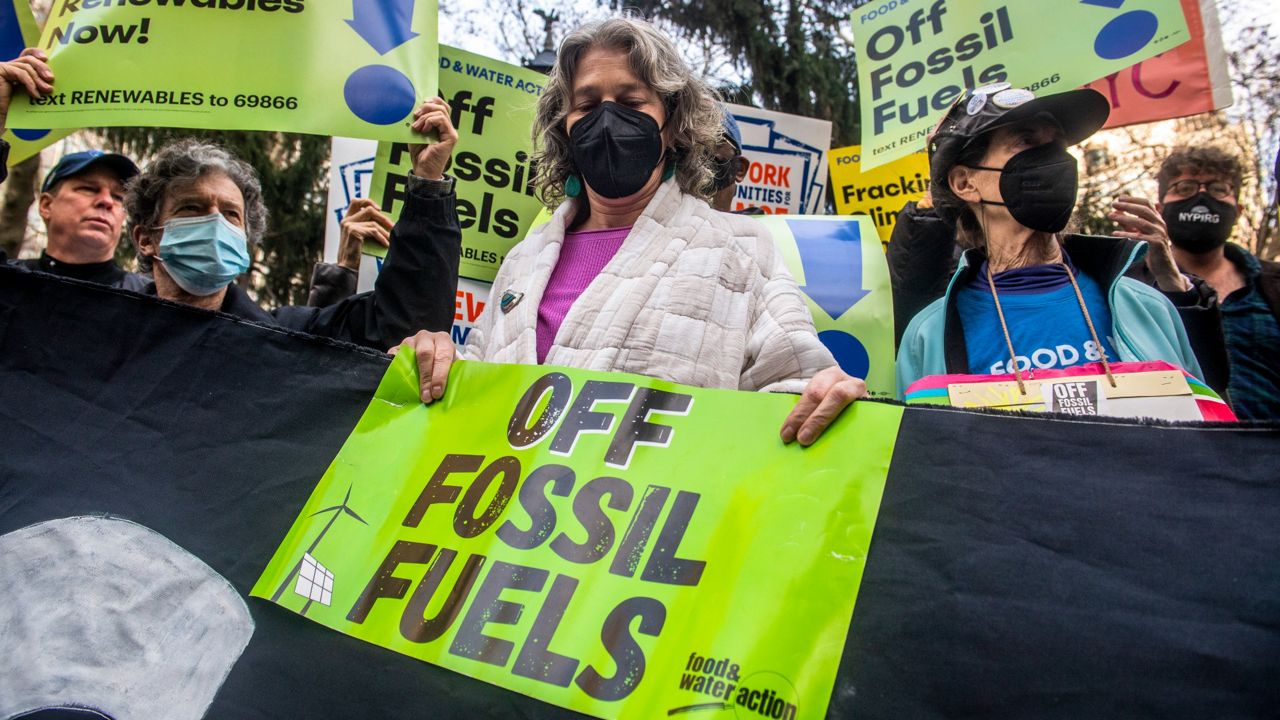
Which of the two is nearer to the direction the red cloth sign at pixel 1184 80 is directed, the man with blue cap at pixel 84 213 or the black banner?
the black banner

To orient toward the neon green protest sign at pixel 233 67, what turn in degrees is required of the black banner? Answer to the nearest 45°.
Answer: approximately 135° to its right

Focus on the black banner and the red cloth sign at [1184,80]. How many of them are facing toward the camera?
2

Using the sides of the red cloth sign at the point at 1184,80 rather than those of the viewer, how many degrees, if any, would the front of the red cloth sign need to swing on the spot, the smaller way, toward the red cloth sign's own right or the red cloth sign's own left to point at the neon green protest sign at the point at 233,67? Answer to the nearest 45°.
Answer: approximately 45° to the red cloth sign's own right

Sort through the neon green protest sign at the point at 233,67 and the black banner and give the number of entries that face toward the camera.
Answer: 2

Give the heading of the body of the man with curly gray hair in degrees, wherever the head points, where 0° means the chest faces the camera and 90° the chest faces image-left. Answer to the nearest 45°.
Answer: approximately 315°
